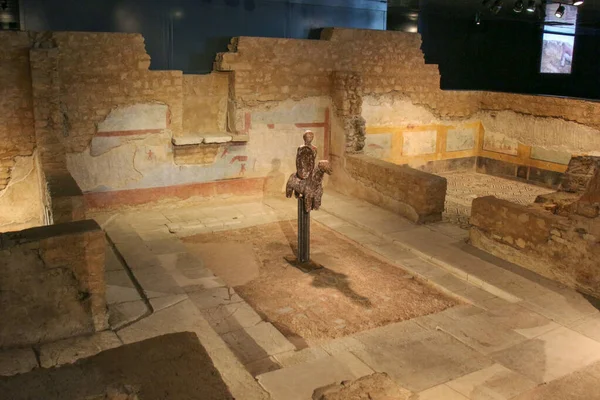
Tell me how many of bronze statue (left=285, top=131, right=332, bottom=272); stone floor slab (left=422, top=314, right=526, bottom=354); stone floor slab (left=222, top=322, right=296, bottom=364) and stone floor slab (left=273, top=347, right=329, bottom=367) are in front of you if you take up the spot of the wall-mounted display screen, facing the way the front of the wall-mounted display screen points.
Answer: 4

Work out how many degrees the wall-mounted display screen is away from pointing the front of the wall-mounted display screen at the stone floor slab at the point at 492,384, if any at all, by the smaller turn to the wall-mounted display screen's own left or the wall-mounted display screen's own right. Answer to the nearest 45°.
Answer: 0° — it already faces it

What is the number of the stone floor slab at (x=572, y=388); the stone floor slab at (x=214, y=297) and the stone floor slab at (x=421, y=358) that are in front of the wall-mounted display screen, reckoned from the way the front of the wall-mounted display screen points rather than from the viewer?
3

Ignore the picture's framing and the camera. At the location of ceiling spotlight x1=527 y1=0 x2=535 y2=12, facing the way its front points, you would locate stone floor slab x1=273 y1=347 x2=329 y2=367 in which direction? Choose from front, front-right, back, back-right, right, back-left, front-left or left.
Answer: front-left

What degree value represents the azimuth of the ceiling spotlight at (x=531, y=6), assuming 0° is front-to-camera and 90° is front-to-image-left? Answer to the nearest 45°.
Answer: approximately 45°

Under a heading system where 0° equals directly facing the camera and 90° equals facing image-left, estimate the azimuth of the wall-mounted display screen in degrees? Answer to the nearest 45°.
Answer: approximately 0°
